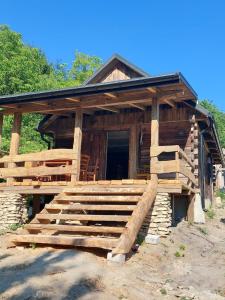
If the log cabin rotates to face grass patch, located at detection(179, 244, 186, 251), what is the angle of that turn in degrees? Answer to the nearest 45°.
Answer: approximately 90° to its left

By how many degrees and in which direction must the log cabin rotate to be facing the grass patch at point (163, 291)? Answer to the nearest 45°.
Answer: approximately 45° to its left

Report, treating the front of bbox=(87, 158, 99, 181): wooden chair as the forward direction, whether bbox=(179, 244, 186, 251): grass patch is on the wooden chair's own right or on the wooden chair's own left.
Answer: on the wooden chair's own left

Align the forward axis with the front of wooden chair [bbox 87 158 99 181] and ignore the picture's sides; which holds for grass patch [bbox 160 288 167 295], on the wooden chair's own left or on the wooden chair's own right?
on the wooden chair's own left

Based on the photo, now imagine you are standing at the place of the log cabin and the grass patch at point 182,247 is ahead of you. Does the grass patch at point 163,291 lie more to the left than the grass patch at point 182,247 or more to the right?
right

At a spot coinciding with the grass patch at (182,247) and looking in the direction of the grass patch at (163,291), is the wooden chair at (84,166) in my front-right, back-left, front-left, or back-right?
back-right
